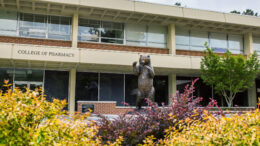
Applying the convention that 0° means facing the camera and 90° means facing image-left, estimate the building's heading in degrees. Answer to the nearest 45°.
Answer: approximately 315°

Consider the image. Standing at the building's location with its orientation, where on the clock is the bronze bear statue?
The bronze bear statue is roughly at 1 o'clock from the building.

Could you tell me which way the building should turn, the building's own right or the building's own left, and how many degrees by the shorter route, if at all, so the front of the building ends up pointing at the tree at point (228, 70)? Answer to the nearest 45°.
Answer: approximately 45° to the building's own left

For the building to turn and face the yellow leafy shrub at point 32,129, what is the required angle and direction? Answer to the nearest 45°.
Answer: approximately 45° to its right
